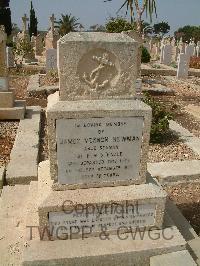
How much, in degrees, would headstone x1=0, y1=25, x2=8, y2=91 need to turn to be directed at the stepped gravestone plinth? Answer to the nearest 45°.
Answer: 0° — it already faces it

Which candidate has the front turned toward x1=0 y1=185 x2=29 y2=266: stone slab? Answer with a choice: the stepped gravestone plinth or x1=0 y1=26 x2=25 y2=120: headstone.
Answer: the headstone

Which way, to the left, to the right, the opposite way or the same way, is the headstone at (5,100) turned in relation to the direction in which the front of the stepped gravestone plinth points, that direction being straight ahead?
the same way

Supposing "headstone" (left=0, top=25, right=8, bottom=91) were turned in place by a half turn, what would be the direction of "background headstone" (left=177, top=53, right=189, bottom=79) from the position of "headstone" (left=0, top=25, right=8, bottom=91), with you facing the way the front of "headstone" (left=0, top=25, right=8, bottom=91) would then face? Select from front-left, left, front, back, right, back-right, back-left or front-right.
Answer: front-right

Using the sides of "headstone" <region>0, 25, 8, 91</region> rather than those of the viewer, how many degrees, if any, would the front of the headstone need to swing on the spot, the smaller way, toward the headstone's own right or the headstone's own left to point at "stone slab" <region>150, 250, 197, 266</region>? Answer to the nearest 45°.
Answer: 0° — it already faces it

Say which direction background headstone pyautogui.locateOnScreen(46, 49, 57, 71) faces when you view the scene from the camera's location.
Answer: facing the viewer

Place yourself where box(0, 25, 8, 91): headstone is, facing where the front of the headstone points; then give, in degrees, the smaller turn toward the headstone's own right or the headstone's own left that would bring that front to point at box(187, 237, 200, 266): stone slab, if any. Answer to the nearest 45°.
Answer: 0° — it already faces it

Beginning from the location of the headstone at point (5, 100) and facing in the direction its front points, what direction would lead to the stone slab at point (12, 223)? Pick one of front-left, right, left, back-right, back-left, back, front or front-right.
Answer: front

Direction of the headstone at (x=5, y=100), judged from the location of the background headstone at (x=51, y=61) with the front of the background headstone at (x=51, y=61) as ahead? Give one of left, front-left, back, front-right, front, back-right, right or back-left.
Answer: front

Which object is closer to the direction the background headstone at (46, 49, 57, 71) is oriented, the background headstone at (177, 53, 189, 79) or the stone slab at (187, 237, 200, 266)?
the stone slab

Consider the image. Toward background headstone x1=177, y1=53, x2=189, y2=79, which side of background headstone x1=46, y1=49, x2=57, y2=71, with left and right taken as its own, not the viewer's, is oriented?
left

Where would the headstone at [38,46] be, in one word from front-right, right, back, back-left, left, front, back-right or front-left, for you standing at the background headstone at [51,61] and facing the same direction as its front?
back

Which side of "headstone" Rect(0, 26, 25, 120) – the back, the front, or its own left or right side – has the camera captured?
front

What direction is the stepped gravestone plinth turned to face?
toward the camera
